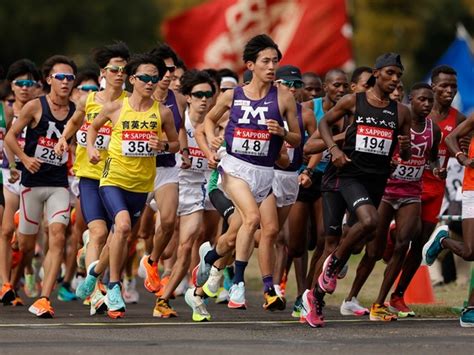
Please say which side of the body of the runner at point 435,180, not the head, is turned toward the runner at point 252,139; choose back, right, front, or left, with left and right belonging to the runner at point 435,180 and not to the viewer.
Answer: right

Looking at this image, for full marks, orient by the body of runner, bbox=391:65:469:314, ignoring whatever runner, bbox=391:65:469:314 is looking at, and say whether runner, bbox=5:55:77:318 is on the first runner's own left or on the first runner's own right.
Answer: on the first runner's own right

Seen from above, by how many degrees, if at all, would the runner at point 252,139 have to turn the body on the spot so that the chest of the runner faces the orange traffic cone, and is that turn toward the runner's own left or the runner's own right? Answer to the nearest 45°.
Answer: approximately 90° to the runner's own left

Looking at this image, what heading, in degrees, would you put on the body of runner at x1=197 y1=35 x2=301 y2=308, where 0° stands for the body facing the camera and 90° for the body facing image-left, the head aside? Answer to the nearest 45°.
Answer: approximately 315°

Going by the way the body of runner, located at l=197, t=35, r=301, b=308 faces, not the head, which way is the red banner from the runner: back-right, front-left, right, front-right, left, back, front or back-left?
back-left
